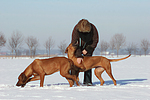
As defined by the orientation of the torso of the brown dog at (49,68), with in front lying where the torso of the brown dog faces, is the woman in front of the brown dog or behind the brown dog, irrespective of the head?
behind

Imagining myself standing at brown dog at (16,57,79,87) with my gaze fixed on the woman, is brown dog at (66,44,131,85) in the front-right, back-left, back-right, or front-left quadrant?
front-right

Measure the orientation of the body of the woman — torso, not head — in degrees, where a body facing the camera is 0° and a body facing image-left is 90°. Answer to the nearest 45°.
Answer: approximately 0°

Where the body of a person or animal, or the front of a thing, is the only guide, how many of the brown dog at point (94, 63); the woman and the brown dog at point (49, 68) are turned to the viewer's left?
2

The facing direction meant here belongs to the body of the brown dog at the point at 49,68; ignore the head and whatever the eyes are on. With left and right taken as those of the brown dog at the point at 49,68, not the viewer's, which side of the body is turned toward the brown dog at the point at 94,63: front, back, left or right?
back

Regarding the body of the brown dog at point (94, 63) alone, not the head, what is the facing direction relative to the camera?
to the viewer's left

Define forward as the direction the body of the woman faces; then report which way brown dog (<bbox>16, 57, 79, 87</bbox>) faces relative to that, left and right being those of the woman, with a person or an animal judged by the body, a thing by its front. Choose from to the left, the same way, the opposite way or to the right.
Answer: to the right

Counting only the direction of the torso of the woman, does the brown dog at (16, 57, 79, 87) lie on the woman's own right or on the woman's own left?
on the woman's own right

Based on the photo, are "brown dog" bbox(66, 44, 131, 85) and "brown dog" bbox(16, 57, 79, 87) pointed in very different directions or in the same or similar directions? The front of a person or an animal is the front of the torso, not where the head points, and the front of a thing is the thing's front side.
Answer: same or similar directions

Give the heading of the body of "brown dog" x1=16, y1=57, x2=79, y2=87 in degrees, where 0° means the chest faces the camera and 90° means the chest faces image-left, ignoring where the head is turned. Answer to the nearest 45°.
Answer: approximately 90°

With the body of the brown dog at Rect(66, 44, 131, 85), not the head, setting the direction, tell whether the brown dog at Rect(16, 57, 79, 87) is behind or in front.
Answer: in front

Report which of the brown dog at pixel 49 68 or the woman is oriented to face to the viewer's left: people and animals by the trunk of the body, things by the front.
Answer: the brown dog

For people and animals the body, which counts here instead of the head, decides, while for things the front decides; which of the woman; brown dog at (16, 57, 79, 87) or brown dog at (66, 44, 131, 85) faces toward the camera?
the woman

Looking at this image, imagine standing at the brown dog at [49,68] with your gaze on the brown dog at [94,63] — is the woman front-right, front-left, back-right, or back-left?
front-left
